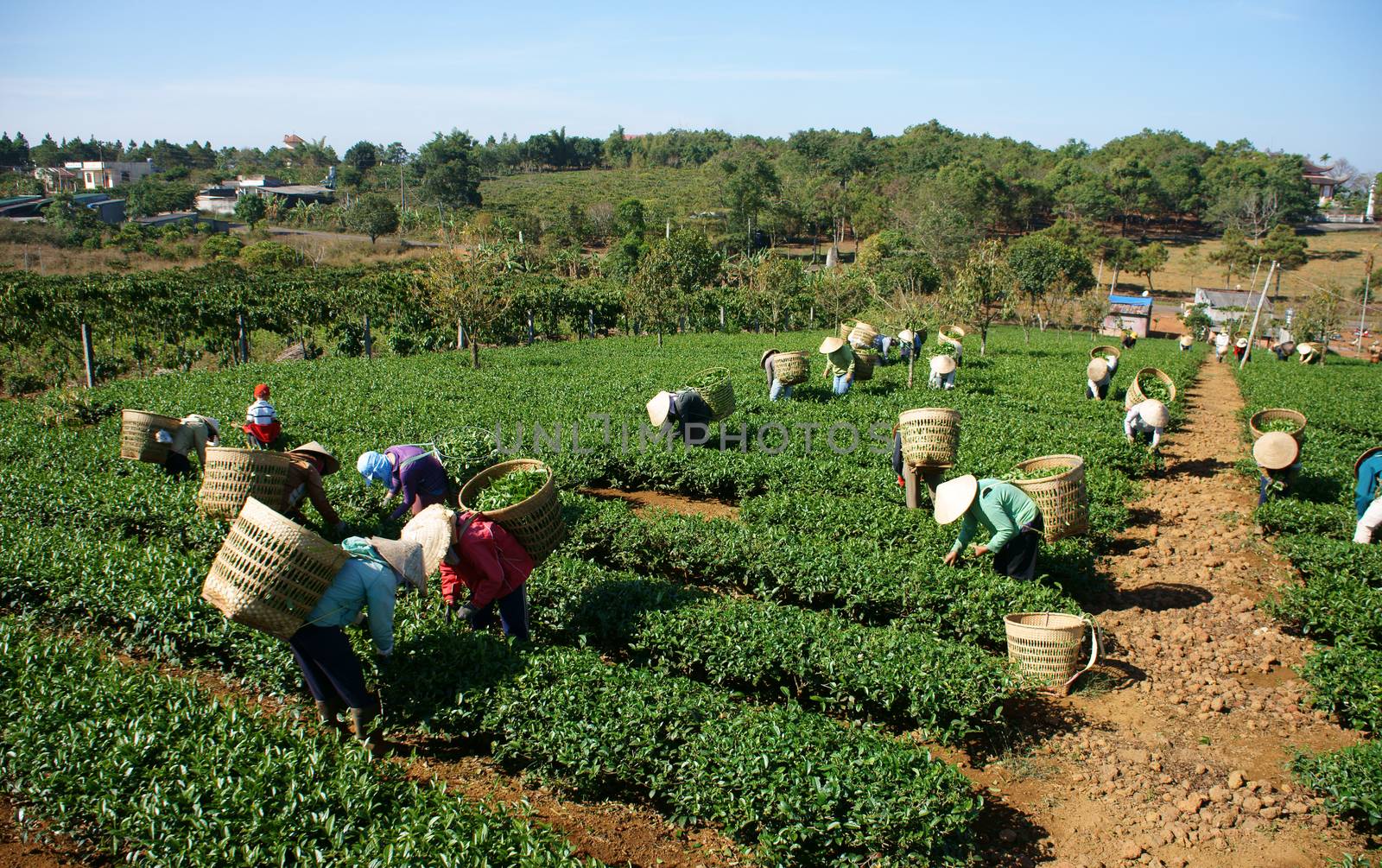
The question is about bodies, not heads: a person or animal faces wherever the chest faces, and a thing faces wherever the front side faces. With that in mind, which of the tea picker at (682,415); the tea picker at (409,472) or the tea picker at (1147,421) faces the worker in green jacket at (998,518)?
the tea picker at (1147,421)

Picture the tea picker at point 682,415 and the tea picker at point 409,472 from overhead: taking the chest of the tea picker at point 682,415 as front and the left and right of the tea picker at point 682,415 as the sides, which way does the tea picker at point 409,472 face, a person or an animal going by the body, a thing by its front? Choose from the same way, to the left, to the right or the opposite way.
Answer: the same way

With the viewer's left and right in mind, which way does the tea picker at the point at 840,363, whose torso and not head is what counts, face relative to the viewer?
facing the viewer and to the left of the viewer

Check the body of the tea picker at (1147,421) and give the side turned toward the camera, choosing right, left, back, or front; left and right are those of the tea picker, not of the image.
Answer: front

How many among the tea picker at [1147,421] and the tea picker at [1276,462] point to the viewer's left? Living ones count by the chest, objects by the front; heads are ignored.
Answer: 0

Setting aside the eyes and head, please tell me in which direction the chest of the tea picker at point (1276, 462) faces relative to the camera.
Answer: toward the camera

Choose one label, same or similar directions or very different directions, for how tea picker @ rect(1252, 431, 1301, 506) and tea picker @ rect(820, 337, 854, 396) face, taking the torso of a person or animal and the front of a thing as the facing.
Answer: same or similar directions

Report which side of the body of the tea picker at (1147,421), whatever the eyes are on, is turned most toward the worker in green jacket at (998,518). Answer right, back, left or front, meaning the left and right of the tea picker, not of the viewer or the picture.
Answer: front

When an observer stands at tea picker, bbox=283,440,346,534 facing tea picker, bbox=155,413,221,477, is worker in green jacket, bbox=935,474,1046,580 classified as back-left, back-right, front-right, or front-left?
back-right

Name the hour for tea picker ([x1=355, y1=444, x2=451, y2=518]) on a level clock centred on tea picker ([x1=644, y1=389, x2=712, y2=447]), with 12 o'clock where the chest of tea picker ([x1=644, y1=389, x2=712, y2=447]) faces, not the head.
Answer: tea picker ([x1=355, y1=444, x2=451, y2=518]) is roughly at 10 o'clock from tea picker ([x1=644, y1=389, x2=712, y2=447]).

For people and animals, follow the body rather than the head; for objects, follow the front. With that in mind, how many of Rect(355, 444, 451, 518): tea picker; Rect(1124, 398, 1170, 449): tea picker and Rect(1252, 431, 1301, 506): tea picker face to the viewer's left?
1

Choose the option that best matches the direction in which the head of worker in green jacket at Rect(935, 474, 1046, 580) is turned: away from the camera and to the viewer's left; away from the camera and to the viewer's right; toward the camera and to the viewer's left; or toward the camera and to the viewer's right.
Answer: toward the camera and to the viewer's left

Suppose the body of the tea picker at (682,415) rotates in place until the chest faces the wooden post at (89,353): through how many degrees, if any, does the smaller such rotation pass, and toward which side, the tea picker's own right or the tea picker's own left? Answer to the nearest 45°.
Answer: approximately 45° to the tea picker's own right

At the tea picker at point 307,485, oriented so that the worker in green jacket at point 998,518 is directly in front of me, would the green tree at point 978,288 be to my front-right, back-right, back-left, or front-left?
front-left

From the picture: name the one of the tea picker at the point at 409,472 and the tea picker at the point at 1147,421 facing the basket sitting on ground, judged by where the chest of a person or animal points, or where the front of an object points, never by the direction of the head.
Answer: the tea picker at the point at 1147,421

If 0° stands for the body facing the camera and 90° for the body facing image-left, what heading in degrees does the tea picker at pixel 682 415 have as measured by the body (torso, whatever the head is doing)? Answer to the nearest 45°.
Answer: approximately 90°

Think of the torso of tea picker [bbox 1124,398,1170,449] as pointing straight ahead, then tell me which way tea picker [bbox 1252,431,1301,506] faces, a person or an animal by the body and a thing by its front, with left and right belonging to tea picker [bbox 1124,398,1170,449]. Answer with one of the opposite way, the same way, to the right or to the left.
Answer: the same way
